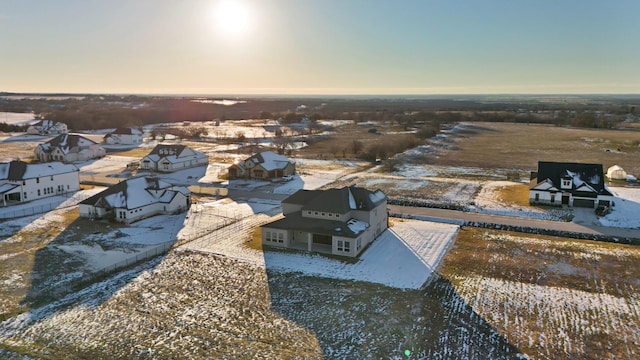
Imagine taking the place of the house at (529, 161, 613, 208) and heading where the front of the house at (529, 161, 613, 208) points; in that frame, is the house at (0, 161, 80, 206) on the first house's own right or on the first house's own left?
on the first house's own right

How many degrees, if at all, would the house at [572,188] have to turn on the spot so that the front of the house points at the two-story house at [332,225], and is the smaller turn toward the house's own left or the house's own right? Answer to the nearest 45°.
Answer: approximately 45° to the house's own right

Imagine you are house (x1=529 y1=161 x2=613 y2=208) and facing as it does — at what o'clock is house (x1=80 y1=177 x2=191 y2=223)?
house (x1=80 y1=177 x2=191 y2=223) is roughly at 2 o'clock from house (x1=529 y1=161 x2=613 y2=208).

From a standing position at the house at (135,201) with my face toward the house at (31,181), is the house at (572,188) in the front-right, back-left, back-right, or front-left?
back-right

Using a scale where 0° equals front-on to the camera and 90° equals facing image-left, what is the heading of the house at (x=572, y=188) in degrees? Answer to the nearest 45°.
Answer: approximately 0°

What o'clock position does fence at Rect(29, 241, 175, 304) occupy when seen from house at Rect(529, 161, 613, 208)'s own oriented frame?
The fence is roughly at 1 o'clock from the house.

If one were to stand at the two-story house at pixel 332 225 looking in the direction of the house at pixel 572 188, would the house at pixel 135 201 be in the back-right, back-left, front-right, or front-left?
back-left
